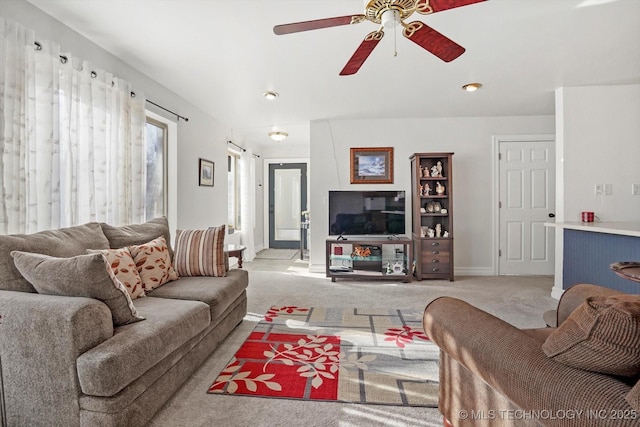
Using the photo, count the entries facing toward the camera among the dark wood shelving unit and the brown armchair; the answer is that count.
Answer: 1

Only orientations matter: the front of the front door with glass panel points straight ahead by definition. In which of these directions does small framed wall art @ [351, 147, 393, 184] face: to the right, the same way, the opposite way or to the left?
the same way

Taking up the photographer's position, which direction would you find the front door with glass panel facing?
facing the viewer

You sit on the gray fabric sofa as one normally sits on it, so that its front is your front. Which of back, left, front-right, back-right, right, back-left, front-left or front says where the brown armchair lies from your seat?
front

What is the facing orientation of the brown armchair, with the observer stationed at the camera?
facing away from the viewer and to the left of the viewer

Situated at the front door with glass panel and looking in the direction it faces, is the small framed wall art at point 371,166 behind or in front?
in front

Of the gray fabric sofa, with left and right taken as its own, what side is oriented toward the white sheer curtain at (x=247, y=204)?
left

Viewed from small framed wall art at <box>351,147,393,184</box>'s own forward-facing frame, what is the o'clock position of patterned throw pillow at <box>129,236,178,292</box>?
The patterned throw pillow is roughly at 1 o'clock from the small framed wall art.

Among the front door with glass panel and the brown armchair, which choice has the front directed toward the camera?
the front door with glass panel

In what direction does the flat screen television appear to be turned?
toward the camera

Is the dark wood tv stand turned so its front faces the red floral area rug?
yes

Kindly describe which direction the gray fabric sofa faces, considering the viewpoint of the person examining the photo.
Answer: facing the viewer and to the right of the viewer

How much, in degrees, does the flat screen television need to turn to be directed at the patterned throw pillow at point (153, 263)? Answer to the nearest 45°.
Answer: approximately 45° to its right

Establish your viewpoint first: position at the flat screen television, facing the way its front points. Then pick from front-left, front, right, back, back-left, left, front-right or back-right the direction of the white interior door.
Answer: left

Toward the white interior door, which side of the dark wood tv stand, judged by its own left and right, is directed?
left

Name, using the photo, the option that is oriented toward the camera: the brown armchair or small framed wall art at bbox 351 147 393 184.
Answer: the small framed wall art

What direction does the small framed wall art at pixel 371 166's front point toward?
toward the camera

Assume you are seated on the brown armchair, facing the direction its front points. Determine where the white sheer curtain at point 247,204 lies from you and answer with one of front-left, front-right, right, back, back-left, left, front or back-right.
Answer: front

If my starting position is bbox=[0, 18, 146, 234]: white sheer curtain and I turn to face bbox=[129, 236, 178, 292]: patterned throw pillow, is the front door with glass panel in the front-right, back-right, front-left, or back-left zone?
front-left
